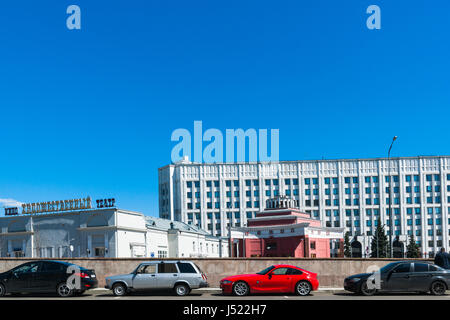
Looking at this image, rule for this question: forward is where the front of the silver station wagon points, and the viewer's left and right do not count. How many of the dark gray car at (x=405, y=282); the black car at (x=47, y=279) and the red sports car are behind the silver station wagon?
2

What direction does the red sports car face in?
to the viewer's left

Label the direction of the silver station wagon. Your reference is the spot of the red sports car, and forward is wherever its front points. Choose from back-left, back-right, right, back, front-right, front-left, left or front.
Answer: front

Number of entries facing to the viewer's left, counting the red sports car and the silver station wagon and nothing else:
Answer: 2

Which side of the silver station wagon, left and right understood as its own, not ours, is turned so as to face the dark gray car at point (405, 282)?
back

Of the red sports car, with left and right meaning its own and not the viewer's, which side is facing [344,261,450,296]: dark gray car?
back

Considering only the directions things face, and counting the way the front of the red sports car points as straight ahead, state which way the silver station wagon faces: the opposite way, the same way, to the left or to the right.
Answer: the same way

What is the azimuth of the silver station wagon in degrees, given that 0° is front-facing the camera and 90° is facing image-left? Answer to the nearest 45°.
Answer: approximately 90°

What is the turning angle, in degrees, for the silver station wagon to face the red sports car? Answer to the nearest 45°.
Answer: approximately 180°

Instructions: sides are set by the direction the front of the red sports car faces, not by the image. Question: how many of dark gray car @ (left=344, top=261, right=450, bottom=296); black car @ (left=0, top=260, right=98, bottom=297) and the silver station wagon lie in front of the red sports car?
2

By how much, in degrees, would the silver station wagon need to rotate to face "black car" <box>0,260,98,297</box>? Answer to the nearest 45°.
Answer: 0° — it already faces it

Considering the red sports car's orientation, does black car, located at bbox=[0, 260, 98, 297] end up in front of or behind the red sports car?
in front
